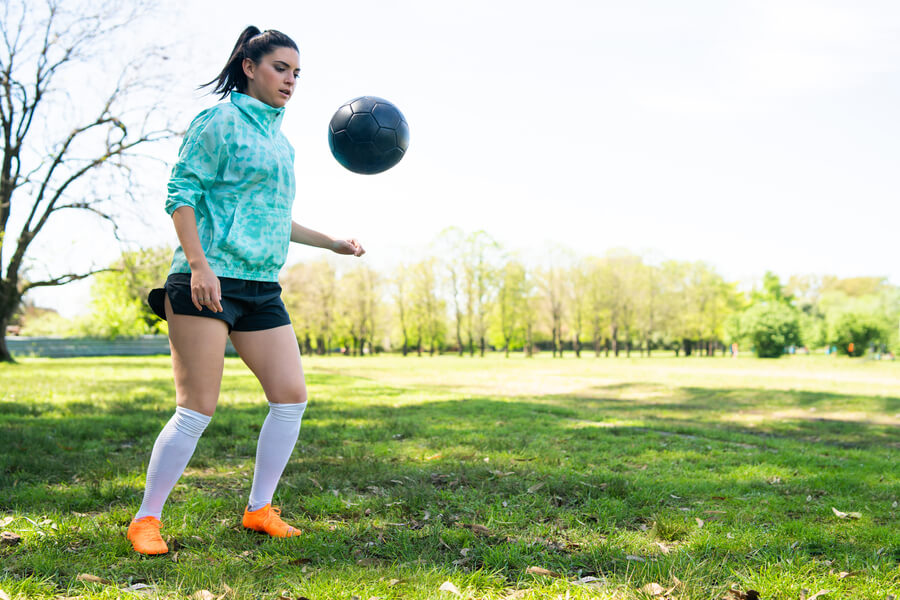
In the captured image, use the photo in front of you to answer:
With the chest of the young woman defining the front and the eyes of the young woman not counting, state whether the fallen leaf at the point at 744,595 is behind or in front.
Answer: in front

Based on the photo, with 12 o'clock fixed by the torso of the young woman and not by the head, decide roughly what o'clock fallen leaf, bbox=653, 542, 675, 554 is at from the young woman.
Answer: The fallen leaf is roughly at 11 o'clock from the young woman.

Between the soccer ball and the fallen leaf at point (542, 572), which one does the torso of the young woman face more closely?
the fallen leaf

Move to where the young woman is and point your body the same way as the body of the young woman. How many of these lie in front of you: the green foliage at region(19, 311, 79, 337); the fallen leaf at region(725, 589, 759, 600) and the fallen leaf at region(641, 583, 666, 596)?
2

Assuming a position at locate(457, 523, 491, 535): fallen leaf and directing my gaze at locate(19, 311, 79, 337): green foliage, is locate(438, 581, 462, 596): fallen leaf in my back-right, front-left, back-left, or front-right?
back-left

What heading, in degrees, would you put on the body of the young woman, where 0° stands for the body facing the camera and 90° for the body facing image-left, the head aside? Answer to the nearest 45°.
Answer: approximately 315°

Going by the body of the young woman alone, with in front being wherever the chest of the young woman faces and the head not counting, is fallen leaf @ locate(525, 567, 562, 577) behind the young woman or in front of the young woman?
in front

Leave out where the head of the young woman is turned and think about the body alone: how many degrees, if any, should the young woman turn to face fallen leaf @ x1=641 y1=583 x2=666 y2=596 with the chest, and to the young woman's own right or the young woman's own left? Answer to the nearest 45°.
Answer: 0° — they already face it

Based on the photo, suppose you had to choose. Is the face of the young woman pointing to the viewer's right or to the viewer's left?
to the viewer's right
